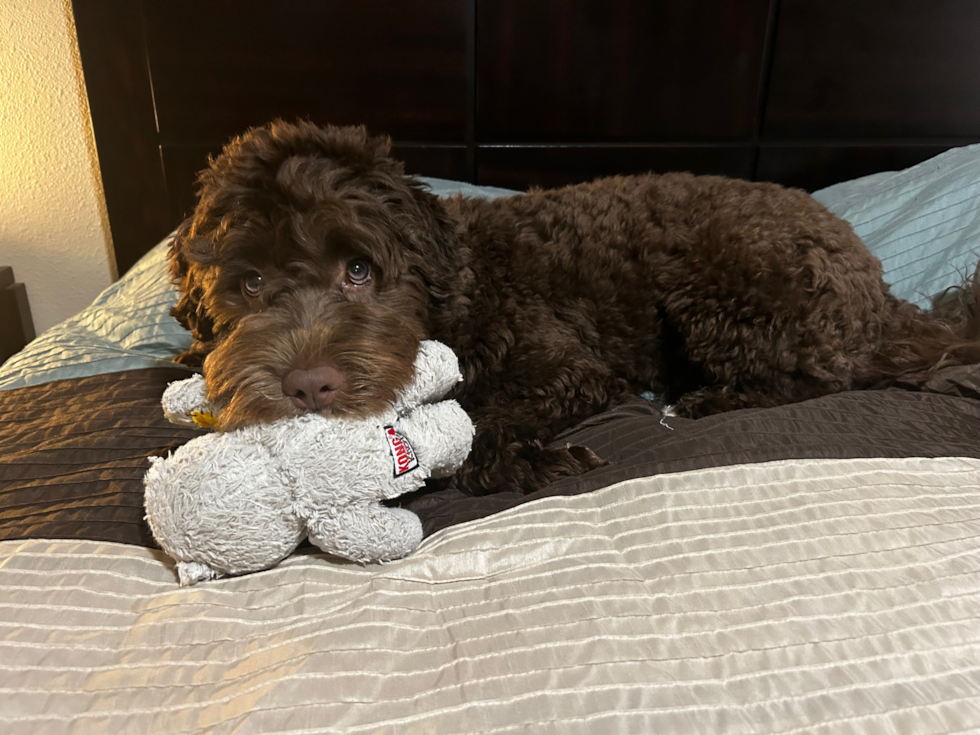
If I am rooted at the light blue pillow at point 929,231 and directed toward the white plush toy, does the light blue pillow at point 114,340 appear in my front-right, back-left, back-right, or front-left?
front-right

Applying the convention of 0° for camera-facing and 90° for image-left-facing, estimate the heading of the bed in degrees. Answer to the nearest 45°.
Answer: approximately 0°
